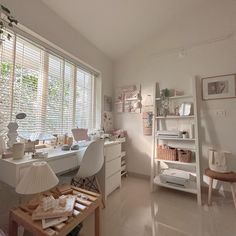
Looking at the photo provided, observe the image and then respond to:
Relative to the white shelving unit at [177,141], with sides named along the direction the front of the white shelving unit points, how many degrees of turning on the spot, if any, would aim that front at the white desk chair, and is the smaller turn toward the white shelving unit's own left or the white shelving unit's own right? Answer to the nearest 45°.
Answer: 0° — it already faces it

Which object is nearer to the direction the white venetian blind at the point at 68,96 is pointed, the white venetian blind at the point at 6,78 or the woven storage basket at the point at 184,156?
the woven storage basket

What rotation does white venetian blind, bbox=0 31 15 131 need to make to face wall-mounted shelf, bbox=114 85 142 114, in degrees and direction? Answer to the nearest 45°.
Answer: approximately 45° to its left

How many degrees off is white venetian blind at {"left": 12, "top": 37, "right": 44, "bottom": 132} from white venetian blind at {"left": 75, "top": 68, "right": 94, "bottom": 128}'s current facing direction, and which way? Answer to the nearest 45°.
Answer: approximately 90° to its right

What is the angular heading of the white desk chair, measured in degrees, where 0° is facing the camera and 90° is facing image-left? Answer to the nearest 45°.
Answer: approximately 135°
